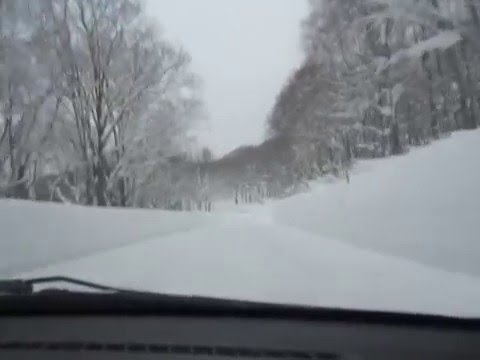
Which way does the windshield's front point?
away from the camera
